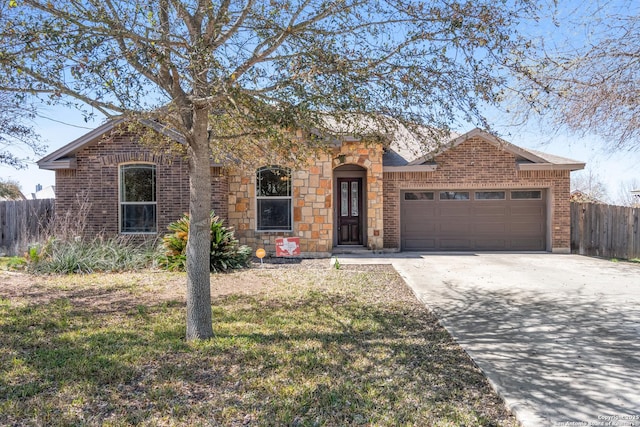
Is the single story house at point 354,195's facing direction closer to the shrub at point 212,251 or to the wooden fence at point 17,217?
the shrub

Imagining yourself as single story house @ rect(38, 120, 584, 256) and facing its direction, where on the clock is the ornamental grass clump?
The ornamental grass clump is roughly at 2 o'clock from the single story house.

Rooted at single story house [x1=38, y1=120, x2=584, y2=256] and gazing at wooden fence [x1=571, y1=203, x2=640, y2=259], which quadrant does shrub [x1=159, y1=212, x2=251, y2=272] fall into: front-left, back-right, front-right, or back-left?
back-right

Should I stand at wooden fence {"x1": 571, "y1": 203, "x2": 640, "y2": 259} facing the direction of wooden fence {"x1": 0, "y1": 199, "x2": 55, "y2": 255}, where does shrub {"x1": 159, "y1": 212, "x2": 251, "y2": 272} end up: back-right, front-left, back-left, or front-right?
front-left

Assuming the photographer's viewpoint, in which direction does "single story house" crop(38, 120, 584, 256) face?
facing the viewer

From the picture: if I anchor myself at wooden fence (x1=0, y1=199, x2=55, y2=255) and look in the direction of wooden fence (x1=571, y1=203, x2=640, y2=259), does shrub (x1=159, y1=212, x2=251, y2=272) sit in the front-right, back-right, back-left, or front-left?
front-right

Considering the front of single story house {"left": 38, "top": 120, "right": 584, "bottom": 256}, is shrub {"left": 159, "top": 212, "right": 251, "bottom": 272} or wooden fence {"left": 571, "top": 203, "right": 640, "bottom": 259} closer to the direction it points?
the shrub

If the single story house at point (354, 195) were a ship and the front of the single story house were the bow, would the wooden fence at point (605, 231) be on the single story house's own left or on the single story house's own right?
on the single story house's own left

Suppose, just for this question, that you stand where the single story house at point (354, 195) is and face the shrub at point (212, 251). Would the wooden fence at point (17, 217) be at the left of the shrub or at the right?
right

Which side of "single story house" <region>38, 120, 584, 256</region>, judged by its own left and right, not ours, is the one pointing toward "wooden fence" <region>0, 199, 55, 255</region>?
right
